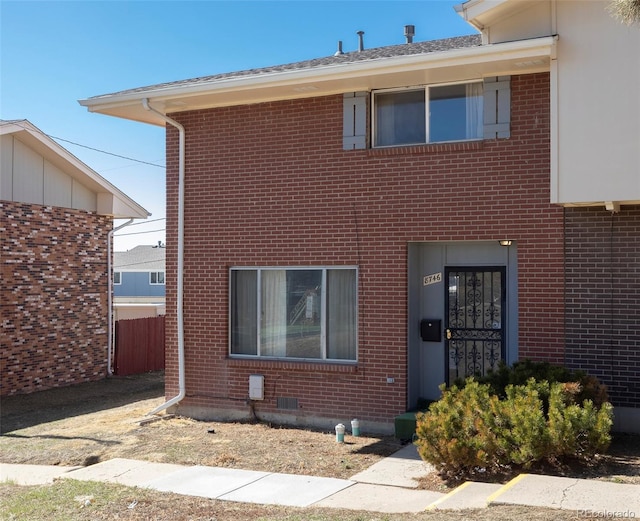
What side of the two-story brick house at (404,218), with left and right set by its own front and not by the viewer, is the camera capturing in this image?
front

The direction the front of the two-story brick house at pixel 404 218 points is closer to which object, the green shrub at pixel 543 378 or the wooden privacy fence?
the green shrub

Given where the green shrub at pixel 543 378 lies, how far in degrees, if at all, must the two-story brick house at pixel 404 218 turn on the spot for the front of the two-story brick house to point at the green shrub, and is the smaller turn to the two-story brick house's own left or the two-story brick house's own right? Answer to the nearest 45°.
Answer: approximately 45° to the two-story brick house's own left

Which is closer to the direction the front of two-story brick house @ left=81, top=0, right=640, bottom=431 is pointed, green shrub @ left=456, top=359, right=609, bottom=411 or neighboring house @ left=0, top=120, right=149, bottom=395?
the green shrub

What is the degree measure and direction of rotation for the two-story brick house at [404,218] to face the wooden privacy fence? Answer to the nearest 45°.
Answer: approximately 135° to its right

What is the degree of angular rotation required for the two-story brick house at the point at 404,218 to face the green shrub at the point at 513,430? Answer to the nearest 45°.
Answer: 0° — it already faces it

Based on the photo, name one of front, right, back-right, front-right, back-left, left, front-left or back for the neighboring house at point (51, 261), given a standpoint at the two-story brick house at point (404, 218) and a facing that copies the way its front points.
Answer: back-right
